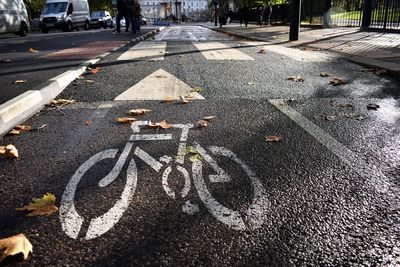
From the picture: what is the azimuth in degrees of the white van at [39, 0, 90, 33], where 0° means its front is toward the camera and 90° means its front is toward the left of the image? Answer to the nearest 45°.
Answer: approximately 45°

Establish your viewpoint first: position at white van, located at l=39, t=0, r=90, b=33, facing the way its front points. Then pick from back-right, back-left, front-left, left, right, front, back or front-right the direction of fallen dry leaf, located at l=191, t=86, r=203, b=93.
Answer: front-left

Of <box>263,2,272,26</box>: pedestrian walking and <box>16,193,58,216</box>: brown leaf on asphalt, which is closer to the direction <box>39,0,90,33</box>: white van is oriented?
the brown leaf on asphalt

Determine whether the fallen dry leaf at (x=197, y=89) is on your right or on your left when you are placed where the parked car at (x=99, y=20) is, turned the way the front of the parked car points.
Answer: on your left

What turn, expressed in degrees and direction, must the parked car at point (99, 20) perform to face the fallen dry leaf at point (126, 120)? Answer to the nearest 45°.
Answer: approximately 45° to its left

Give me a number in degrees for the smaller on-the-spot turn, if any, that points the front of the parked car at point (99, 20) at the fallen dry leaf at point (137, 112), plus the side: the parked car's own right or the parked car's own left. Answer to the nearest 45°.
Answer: approximately 45° to the parked car's own left

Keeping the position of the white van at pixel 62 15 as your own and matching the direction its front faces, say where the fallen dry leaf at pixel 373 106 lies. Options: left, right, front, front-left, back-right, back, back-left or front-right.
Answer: front-left

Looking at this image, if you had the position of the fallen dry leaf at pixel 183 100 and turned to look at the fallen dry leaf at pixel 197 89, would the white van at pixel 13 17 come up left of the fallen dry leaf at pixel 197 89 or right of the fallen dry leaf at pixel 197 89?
left

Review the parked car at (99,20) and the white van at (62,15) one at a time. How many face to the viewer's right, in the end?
0

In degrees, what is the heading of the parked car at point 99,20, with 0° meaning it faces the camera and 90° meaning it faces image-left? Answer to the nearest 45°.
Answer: approximately 45°

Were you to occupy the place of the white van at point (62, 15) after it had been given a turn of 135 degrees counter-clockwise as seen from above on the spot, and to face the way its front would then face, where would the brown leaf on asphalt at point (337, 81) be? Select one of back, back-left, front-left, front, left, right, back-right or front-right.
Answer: right

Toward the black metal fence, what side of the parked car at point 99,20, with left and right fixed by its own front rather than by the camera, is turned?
left

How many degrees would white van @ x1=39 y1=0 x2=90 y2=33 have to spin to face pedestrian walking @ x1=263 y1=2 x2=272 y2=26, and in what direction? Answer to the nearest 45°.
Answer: approximately 135° to its left
